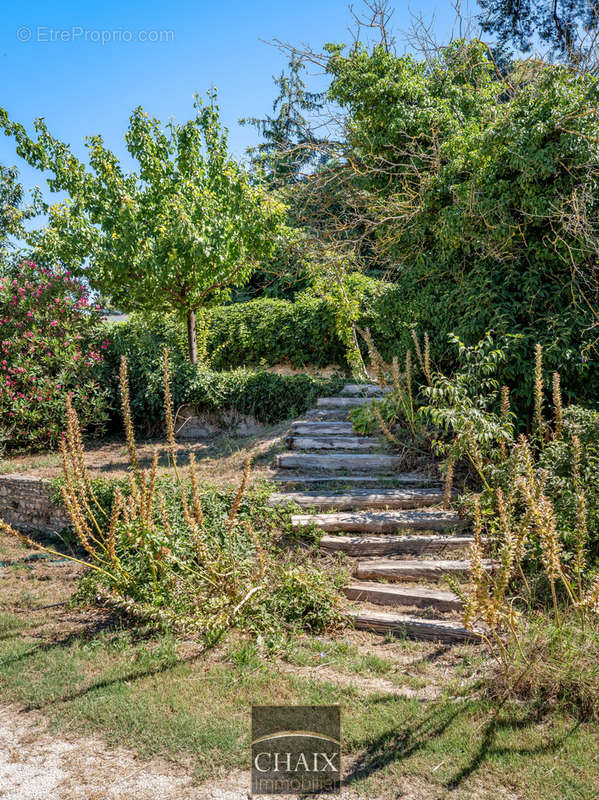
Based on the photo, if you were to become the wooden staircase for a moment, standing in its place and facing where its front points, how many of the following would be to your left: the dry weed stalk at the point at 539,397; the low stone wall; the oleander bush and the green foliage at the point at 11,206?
1

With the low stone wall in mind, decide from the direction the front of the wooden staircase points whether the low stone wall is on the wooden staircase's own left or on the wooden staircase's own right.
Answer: on the wooden staircase's own right

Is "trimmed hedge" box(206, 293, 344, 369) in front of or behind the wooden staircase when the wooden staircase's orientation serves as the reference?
behind

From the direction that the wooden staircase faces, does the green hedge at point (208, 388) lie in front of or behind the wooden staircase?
behind

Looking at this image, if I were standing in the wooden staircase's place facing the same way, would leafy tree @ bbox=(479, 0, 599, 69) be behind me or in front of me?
behind

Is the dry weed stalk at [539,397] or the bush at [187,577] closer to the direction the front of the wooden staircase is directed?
the bush

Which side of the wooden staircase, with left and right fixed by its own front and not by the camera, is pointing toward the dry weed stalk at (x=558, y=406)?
left

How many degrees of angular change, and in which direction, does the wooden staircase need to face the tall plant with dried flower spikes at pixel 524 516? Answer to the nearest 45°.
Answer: approximately 45° to its left

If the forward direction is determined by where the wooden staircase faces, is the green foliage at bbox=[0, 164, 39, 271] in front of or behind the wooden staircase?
behind

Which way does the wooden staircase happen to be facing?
toward the camera
